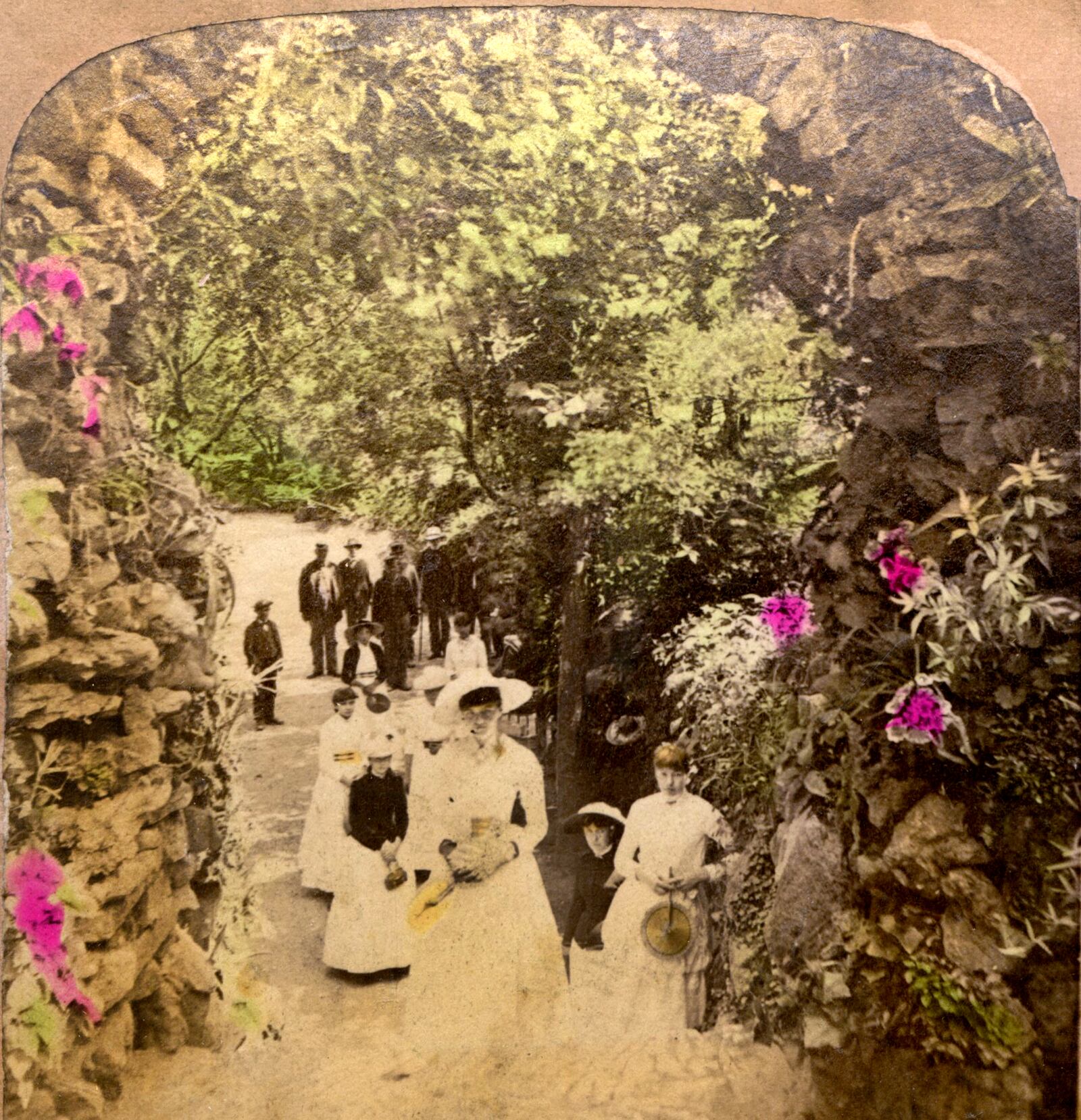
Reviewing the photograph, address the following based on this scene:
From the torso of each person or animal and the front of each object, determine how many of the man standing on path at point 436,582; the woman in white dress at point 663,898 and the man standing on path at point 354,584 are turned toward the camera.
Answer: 3

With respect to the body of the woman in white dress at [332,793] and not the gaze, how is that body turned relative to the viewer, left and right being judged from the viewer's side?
facing the viewer and to the right of the viewer

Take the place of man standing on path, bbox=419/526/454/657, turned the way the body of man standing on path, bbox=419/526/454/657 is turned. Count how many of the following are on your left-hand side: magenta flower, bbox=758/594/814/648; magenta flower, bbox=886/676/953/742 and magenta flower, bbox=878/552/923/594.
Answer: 3

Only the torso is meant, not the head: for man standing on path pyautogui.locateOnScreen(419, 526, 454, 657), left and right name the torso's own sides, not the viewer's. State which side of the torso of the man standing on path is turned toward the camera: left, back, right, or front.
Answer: front

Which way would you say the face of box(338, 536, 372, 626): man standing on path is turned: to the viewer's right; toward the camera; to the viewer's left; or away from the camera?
toward the camera

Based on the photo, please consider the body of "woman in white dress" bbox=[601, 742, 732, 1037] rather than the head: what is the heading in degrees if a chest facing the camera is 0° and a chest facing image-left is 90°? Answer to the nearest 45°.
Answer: approximately 0°

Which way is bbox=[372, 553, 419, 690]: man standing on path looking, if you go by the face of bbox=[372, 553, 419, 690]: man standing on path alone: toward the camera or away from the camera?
toward the camera

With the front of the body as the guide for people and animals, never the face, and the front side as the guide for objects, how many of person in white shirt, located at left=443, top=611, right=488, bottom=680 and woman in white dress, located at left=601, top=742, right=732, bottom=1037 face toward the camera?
2

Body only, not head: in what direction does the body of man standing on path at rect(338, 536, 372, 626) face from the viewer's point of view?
toward the camera

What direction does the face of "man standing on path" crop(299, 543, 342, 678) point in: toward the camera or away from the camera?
toward the camera

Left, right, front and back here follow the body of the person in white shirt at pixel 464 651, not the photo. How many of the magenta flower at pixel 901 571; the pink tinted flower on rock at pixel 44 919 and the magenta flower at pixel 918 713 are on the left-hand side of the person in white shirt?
2
